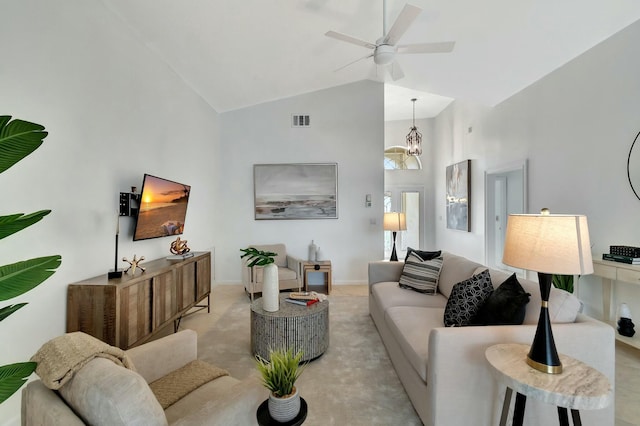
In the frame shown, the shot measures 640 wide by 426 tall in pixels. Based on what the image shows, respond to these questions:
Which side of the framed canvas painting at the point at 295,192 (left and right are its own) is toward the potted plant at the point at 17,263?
front

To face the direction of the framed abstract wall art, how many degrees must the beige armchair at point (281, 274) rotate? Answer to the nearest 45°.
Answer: approximately 45° to its left

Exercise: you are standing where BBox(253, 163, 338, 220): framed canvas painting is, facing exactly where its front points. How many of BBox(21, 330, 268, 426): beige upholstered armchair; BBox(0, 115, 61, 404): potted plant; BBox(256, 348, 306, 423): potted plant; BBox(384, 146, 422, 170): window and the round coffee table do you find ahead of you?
4

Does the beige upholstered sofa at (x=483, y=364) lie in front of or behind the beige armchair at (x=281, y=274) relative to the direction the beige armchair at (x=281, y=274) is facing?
in front

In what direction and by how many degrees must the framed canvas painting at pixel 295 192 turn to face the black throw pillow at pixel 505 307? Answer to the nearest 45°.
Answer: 0° — it already faces it

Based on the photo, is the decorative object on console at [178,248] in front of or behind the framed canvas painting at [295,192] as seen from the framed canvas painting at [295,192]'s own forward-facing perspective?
in front

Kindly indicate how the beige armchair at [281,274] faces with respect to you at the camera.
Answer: facing the viewer and to the right of the viewer

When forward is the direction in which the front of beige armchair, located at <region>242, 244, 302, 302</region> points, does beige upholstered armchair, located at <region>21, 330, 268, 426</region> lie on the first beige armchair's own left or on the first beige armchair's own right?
on the first beige armchair's own right

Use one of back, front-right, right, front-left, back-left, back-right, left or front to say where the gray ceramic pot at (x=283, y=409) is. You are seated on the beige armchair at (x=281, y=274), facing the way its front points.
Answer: front-right

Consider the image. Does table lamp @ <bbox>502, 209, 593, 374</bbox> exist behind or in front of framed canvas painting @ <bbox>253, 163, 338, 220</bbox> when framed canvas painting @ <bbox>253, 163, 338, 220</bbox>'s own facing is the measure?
in front

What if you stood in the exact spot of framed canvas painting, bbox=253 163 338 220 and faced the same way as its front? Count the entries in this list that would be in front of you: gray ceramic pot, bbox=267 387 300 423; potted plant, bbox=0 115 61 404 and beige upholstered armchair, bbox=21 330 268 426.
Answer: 3

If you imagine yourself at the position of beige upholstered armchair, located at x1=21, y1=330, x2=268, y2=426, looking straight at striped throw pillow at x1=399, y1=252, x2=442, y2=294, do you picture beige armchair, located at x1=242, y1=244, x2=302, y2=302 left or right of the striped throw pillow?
left

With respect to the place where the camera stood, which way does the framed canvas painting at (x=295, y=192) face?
facing the viewer

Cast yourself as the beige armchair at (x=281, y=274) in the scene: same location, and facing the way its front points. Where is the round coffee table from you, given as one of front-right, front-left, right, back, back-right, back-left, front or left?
front-right

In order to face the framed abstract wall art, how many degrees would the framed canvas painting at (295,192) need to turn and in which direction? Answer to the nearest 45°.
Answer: approximately 90° to its left
